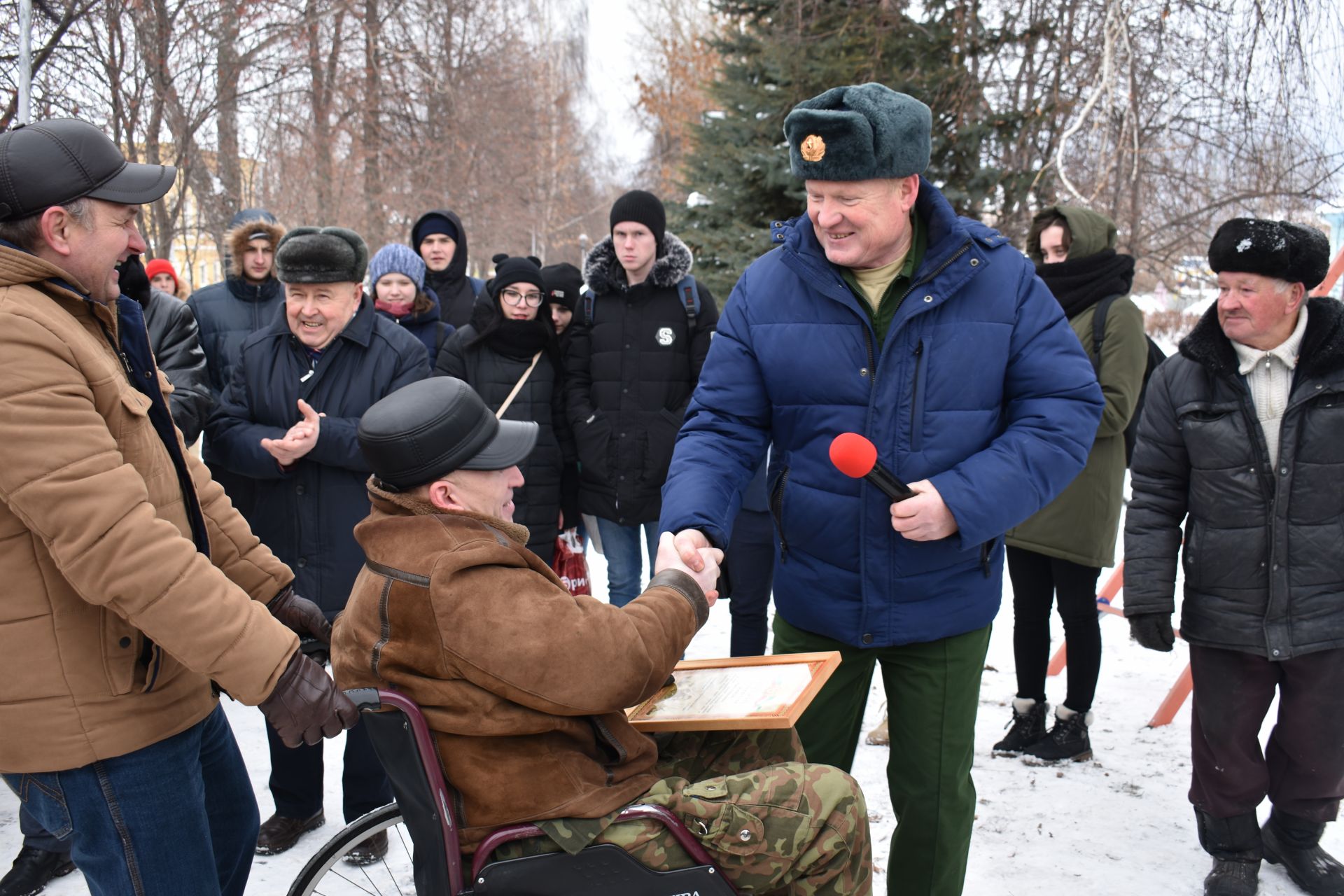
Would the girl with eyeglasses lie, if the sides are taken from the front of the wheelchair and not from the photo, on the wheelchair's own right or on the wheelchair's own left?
on the wheelchair's own left

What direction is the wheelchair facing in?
to the viewer's right

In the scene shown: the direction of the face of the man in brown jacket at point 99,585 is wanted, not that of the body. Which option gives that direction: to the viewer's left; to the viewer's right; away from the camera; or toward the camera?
to the viewer's right

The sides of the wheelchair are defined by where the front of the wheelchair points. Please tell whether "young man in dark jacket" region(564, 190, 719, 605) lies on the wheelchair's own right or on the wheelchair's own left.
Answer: on the wheelchair's own left

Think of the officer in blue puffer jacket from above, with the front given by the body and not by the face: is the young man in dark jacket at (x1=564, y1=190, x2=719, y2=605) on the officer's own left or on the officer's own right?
on the officer's own right

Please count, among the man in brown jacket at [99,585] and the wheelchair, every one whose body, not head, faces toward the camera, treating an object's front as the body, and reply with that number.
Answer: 0

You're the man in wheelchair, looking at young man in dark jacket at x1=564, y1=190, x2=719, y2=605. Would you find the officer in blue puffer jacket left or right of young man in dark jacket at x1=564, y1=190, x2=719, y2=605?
right

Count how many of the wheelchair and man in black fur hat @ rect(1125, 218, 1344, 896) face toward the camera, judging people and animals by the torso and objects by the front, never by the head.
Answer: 1

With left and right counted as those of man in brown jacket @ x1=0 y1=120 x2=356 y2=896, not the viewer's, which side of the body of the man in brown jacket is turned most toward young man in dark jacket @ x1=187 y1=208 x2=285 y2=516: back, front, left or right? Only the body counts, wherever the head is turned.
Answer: left

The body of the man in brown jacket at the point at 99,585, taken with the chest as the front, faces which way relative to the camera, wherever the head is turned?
to the viewer's right

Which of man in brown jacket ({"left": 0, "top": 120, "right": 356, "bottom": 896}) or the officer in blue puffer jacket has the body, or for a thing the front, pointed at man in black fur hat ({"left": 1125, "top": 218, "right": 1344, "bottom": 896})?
the man in brown jacket

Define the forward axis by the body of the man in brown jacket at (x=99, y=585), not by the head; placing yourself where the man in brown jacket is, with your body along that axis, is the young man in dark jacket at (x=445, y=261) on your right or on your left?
on your left
